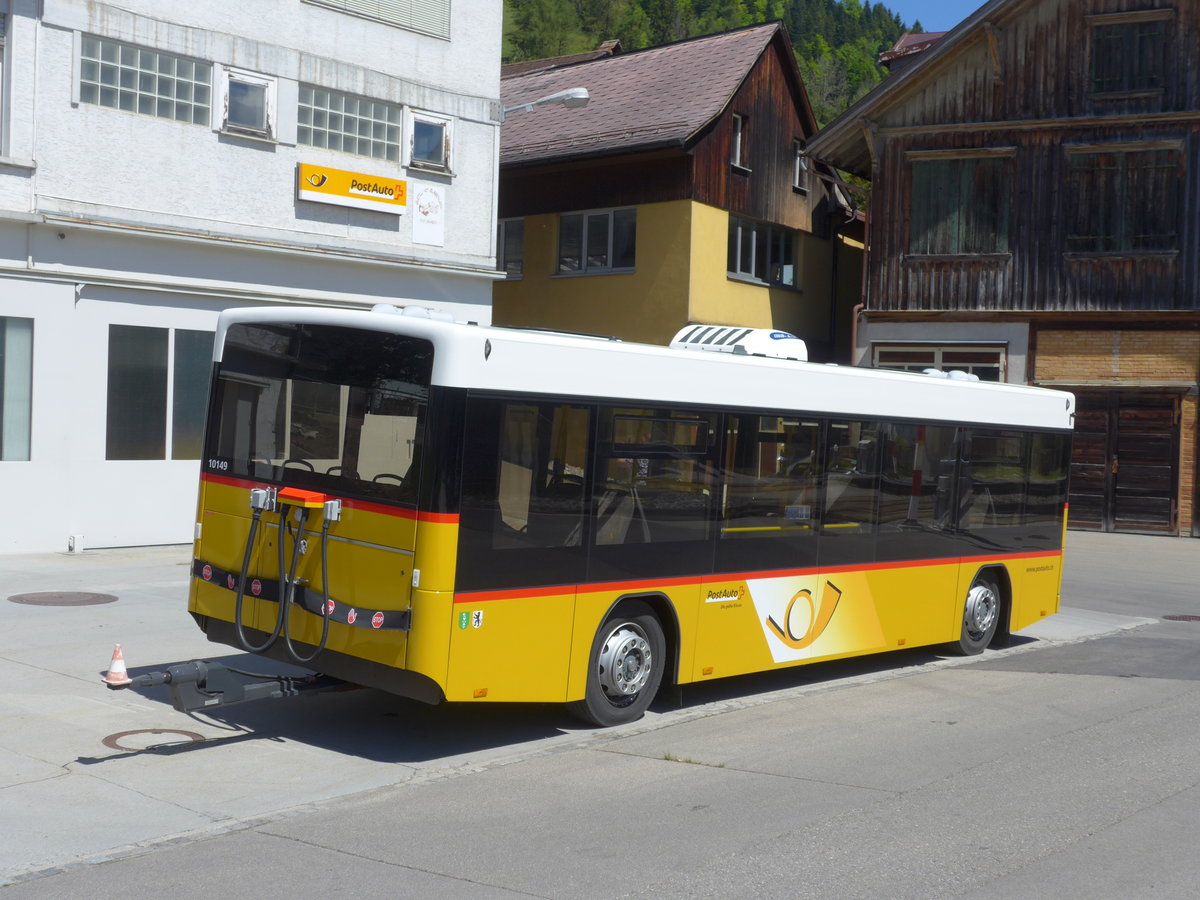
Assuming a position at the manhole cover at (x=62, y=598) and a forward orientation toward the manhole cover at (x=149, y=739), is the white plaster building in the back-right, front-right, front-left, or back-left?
back-left

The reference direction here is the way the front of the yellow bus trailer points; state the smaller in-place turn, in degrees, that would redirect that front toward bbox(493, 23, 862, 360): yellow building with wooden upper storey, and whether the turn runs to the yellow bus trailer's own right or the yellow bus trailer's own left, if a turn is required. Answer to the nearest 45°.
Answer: approximately 135° to the yellow bus trailer's own right

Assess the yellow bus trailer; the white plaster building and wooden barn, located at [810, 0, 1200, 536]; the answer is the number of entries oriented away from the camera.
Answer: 0

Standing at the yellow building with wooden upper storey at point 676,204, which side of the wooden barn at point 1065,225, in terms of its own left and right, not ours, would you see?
right

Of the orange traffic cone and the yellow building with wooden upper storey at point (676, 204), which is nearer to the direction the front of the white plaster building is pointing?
the orange traffic cone

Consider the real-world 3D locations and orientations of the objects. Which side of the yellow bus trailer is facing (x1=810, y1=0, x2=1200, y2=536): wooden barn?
back

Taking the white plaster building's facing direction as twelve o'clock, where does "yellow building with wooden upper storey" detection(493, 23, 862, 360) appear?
The yellow building with wooden upper storey is roughly at 9 o'clock from the white plaster building.

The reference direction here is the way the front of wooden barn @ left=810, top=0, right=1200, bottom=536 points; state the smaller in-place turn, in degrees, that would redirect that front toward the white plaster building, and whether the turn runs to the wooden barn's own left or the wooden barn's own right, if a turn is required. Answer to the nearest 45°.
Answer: approximately 45° to the wooden barn's own right

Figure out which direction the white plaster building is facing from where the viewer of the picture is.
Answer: facing the viewer and to the right of the viewer

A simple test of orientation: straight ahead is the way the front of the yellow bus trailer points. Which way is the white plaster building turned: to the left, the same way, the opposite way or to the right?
to the left

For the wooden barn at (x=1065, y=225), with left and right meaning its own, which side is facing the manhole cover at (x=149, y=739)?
front

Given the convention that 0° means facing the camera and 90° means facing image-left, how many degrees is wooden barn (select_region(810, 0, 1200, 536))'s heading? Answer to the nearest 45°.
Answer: approximately 0°

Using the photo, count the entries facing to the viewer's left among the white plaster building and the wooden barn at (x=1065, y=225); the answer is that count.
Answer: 0

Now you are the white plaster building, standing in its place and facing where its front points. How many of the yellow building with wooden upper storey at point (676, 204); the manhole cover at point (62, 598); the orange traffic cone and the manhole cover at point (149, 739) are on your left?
1

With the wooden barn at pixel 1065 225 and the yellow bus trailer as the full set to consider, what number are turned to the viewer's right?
0

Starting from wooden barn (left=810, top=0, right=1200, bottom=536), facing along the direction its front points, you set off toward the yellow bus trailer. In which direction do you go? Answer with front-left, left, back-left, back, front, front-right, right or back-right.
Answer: front

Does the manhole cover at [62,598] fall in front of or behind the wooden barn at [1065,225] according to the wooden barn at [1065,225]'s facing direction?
in front

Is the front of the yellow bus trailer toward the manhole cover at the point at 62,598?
no
